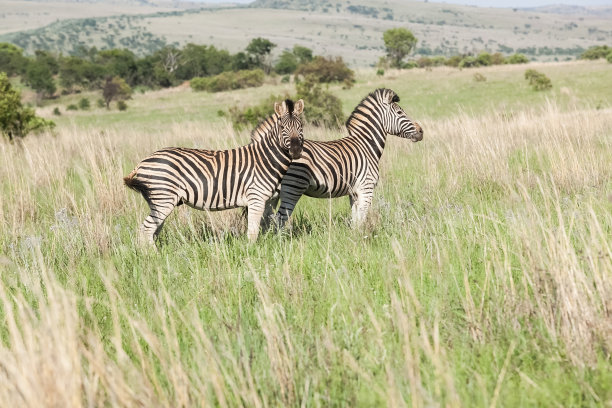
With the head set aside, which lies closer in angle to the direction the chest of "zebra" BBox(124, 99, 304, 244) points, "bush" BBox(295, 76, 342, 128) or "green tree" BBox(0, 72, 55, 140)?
the bush

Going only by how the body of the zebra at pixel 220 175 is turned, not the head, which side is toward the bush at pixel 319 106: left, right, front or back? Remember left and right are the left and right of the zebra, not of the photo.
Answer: left

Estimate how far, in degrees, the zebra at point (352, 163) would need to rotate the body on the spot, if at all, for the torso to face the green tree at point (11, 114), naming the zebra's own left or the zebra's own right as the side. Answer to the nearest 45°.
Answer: approximately 135° to the zebra's own left

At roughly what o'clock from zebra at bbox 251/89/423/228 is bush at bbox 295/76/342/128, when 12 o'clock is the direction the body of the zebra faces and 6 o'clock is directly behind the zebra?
The bush is roughly at 9 o'clock from the zebra.

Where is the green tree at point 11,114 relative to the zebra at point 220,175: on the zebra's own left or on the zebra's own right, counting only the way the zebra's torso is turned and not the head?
on the zebra's own left

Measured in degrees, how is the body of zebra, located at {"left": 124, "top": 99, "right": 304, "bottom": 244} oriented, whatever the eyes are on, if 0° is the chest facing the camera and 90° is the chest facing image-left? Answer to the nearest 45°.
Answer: approximately 270°

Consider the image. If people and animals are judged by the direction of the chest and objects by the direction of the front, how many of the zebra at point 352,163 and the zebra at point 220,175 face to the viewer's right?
2

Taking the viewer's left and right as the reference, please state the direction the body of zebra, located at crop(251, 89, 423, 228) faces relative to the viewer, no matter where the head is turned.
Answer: facing to the right of the viewer

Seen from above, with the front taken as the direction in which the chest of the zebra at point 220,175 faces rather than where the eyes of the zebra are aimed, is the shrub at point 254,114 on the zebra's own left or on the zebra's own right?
on the zebra's own left

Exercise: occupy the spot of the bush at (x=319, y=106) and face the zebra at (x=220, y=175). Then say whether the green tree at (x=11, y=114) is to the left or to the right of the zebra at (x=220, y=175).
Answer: right

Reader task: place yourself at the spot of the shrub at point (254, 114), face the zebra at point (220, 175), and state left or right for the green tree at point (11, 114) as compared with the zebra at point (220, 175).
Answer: right

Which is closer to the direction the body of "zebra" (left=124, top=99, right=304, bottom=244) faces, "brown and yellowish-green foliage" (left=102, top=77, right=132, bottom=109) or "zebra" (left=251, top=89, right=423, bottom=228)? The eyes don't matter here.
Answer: the zebra
